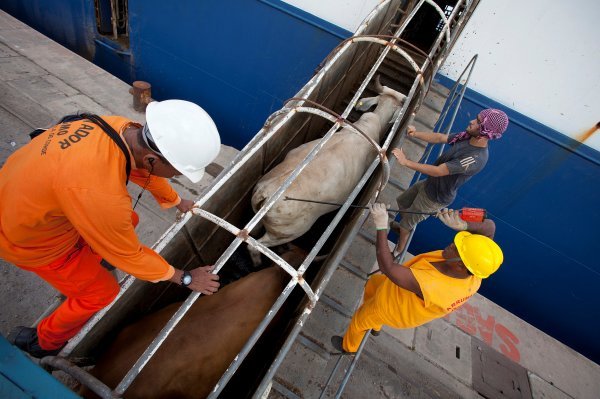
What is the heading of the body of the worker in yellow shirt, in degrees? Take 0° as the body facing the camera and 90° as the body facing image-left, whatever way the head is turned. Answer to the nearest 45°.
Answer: approximately 135°

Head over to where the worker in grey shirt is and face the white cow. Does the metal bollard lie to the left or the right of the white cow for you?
right

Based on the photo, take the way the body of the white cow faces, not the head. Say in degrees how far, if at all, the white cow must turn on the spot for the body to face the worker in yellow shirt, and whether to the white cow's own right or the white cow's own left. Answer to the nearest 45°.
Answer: approximately 90° to the white cow's own right

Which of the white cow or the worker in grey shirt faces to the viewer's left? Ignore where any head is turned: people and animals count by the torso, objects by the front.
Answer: the worker in grey shirt

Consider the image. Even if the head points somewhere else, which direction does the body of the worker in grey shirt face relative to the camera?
to the viewer's left

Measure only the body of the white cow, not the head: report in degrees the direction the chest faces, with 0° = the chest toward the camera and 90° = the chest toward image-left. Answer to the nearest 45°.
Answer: approximately 225°

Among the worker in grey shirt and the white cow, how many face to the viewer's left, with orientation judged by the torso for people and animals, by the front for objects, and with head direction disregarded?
1

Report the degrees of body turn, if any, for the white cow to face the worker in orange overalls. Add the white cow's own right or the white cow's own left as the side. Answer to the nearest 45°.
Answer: approximately 180°

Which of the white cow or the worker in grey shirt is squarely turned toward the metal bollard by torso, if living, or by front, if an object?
the worker in grey shirt

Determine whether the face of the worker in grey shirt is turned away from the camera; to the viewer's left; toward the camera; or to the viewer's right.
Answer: to the viewer's left

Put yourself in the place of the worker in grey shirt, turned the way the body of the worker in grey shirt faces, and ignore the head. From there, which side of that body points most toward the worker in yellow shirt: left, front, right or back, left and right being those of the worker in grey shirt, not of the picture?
left

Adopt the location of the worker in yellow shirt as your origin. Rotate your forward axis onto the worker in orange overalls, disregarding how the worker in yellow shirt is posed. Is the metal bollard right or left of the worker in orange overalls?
right

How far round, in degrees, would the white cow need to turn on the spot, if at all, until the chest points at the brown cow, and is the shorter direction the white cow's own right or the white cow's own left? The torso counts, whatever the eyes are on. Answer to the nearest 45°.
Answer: approximately 135° to the white cow's own right

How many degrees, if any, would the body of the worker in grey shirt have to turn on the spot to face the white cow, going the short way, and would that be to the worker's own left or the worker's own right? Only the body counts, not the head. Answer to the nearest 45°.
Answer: approximately 45° to the worker's own left
